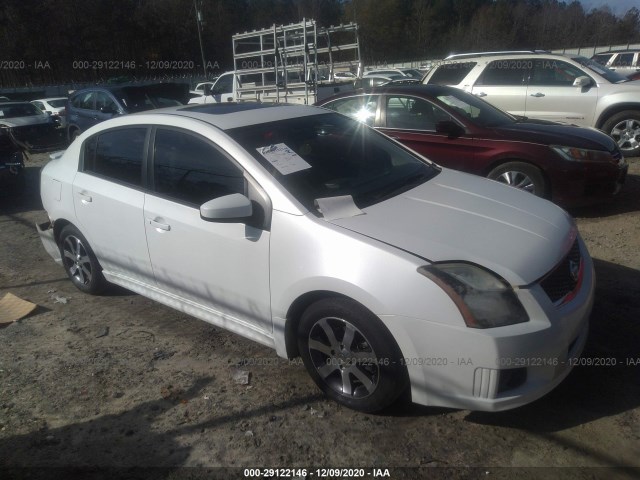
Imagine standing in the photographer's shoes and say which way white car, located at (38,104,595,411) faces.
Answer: facing the viewer and to the right of the viewer

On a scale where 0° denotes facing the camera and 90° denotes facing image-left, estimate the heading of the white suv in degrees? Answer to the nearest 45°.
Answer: approximately 270°

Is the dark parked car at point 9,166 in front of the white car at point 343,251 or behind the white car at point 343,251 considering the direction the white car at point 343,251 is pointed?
behind

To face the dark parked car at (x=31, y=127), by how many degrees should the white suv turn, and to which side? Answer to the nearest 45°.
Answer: approximately 180°

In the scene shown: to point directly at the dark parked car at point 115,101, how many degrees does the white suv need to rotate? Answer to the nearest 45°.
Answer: approximately 180°
